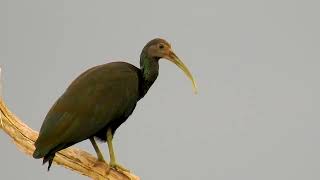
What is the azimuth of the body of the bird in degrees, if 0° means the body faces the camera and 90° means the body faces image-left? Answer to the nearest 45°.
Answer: approximately 270°
